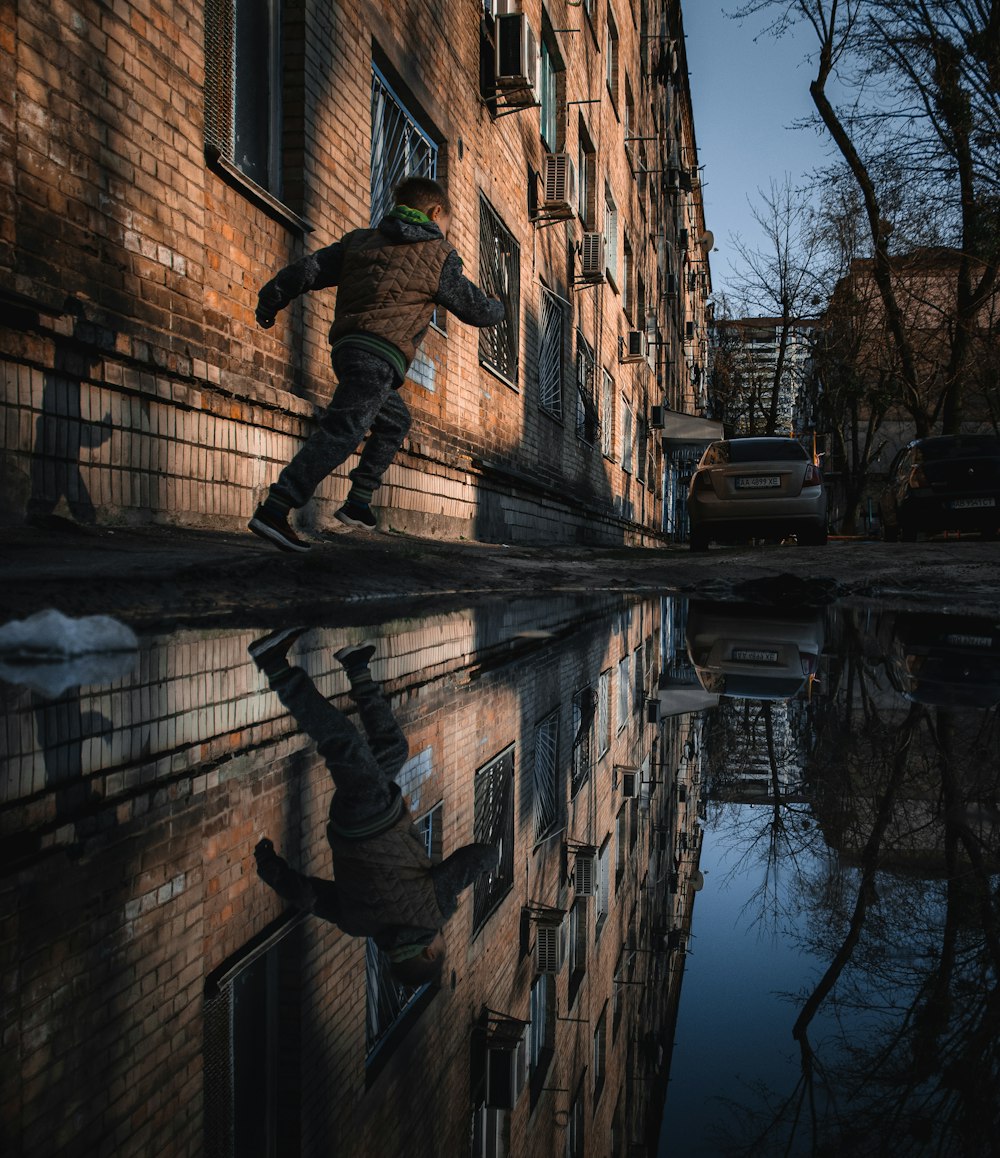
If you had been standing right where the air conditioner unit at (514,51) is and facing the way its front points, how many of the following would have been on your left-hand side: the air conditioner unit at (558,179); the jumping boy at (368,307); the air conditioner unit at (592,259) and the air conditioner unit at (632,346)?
3

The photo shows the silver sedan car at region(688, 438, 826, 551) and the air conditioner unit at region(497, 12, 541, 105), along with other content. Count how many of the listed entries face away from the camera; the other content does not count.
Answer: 1

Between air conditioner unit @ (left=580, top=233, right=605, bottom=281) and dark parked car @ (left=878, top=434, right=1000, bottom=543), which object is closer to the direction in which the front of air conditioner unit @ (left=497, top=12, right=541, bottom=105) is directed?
the dark parked car

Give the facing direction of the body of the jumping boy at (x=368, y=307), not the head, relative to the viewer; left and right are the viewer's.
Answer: facing away from the viewer and to the right of the viewer

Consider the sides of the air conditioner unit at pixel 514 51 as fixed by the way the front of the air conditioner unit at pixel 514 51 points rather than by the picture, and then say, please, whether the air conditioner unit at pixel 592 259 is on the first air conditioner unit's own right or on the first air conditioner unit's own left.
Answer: on the first air conditioner unit's own left

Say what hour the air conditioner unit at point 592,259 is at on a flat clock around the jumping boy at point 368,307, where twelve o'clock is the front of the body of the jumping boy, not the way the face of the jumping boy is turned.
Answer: The air conditioner unit is roughly at 11 o'clock from the jumping boy.

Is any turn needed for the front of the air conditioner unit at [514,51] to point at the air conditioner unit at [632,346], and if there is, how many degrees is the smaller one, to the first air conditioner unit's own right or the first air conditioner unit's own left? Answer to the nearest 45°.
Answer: approximately 90° to the first air conditioner unit's own left

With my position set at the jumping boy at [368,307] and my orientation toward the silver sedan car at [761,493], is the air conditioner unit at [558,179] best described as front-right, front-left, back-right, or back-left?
front-left

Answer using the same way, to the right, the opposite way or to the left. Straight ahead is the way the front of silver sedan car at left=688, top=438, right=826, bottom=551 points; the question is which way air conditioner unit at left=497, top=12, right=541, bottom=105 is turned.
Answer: to the right

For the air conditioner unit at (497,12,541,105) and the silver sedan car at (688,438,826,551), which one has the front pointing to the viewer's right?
the air conditioner unit

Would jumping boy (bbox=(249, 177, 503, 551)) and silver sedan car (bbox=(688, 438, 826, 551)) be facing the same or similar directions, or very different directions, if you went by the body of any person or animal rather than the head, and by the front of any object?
same or similar directions

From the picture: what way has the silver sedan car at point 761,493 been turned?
away from the camera

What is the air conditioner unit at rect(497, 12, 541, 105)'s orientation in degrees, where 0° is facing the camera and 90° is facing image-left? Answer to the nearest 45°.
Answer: approximately 270°
